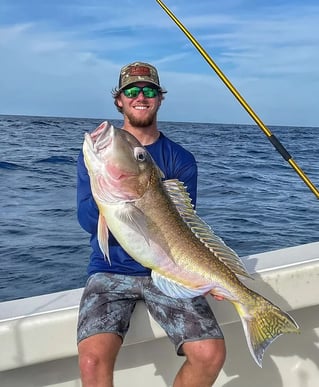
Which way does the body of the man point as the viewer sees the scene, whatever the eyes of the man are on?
toward the camera
